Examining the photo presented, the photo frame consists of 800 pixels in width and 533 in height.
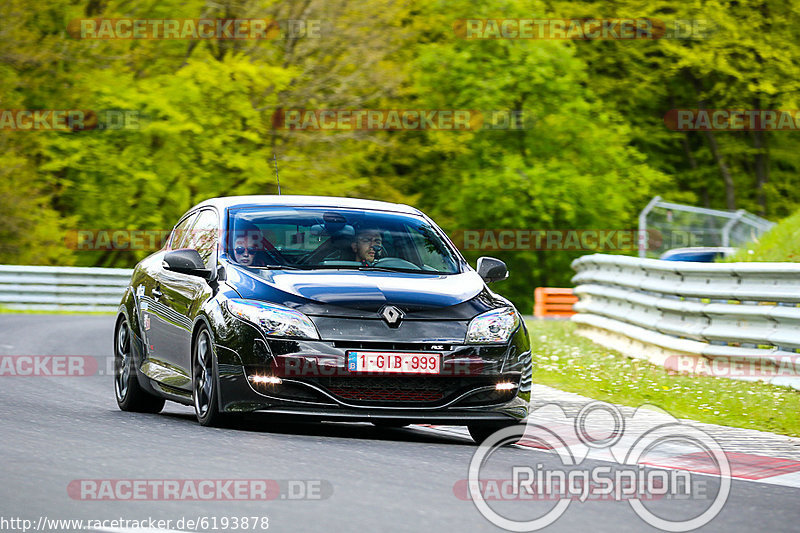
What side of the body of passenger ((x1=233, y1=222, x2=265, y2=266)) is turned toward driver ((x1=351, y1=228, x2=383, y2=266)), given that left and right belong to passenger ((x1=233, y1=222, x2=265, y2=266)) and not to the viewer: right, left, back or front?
left

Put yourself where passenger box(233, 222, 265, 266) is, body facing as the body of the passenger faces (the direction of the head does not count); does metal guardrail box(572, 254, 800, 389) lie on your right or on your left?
on your left

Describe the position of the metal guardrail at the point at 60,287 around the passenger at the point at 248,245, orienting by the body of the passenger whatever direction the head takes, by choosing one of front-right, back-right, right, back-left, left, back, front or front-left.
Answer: back

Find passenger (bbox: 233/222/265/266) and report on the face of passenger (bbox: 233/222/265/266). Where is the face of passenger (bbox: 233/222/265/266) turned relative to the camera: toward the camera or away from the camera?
toward the camera
